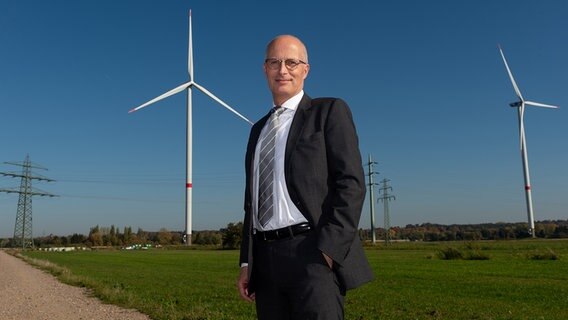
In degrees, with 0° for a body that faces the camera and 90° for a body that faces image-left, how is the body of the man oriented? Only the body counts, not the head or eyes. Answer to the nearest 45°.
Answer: approximately 45°
